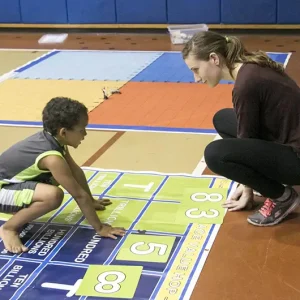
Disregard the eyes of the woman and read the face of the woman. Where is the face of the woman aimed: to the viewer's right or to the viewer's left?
to the viewer's left

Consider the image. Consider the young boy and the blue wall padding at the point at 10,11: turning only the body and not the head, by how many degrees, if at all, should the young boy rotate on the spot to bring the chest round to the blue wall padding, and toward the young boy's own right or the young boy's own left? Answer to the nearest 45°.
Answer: approximately 90° to the young boy's own left

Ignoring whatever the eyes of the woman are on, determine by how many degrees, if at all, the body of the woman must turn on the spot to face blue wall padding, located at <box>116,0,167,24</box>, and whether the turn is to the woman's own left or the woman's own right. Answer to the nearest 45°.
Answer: approximately 90° to the woman's own right

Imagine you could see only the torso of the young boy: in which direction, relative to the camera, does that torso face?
to the viewer's right

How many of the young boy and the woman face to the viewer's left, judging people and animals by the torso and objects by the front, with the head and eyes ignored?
1

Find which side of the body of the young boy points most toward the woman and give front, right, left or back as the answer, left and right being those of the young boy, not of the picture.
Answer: front

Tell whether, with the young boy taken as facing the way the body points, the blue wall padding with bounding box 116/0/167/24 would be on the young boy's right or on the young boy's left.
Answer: on the young boy's left

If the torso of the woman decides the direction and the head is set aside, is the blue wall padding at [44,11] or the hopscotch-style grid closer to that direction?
the hopscotch-style grid

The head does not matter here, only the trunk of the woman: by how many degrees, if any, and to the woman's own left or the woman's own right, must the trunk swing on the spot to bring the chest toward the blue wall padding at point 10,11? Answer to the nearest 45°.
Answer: approximately 45° to the woman's own right

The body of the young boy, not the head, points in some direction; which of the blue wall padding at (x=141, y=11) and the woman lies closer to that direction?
the woman

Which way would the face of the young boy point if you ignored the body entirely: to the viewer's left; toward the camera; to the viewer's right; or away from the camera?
to the viewer's right

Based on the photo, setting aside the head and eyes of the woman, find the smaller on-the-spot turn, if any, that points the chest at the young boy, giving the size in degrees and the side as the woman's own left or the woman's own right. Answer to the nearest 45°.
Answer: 0° — they already face them

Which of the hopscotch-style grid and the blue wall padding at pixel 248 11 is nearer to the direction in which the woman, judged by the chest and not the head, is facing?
the hopscotch-style grid

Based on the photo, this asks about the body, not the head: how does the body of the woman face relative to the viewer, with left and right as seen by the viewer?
facing to the left of the viewer

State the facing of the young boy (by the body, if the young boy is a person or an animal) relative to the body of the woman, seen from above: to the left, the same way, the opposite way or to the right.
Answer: the opposite way
